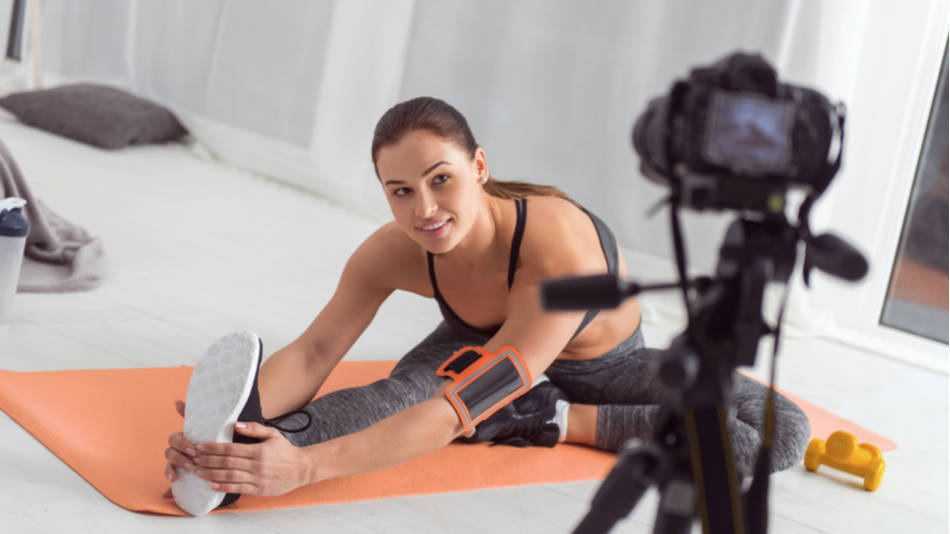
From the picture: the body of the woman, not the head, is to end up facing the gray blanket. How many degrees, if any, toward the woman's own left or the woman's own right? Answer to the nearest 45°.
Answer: approximately 90° to the woman's own right

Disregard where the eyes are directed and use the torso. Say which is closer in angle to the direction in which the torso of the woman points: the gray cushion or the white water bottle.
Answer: the white water bottle

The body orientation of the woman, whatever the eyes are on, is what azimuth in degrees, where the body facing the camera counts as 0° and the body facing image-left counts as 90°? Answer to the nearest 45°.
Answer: approximately 45°

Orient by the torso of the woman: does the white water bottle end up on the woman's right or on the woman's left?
on the woman's right

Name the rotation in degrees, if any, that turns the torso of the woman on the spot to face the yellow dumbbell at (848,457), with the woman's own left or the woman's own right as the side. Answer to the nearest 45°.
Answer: approximately 135° to the woman's own left

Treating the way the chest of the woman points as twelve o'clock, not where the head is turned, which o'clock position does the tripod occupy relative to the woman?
The tripod is roughly at 10 o'clock from the woman.

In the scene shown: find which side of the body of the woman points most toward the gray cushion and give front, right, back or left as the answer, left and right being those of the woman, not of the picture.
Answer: right
